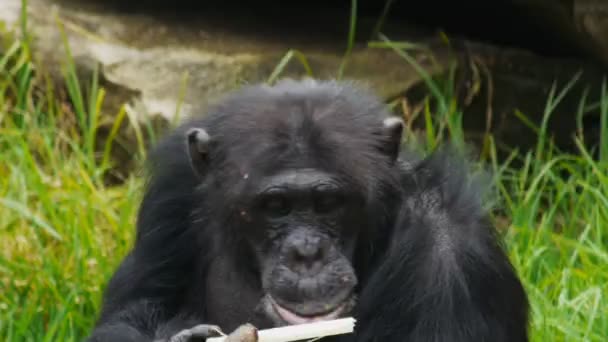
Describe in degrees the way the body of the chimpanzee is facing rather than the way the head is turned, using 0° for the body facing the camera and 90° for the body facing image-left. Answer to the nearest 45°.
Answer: approximately 0°

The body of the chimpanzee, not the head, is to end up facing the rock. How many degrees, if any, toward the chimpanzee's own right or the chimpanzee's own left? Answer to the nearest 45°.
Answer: approximately 180°
